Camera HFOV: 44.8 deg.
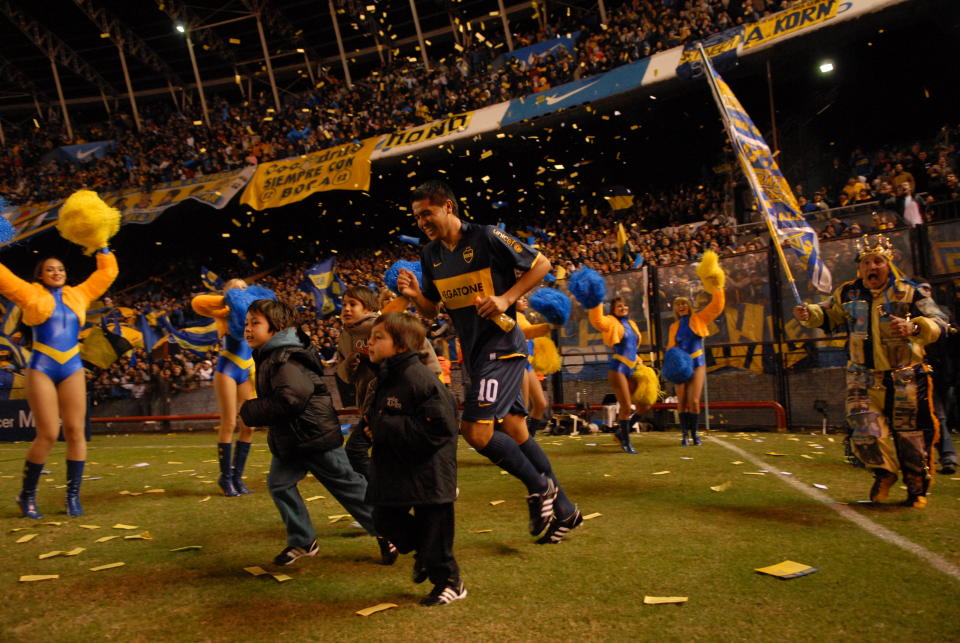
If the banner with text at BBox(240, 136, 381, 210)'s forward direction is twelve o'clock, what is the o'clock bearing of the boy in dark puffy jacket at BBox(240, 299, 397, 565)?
The boy in dark puffy jacket is roughly at 12 o'clock from the banner with text.

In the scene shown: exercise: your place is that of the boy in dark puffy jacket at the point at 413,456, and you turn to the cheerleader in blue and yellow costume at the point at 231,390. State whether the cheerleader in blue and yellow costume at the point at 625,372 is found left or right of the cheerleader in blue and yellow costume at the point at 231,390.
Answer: right

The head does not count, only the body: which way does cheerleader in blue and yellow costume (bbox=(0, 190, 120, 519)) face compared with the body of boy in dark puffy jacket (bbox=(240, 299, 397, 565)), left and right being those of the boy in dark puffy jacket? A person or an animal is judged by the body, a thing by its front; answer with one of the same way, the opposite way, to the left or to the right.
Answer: to the left

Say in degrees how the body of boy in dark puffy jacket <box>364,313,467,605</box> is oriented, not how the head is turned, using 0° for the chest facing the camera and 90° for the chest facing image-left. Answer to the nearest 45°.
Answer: approximately 45°

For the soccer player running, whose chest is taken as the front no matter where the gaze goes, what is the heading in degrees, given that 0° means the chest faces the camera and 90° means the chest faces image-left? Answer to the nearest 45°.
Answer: approximately 45°

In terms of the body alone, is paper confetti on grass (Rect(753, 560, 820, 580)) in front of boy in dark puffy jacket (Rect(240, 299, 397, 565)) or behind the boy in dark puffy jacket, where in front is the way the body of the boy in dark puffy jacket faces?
behind

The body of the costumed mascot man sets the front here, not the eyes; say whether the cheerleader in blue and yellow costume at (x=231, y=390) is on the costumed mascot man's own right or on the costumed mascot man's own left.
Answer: on the costumed mascot man's own right

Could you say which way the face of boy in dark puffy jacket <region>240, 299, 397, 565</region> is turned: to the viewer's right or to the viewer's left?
to the viewer's left
